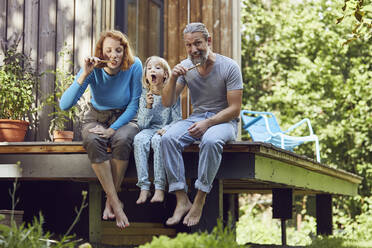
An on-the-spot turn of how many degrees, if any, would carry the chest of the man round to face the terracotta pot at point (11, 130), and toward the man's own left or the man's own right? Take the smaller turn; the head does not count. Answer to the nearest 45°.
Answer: approximately 90° to the man's own right

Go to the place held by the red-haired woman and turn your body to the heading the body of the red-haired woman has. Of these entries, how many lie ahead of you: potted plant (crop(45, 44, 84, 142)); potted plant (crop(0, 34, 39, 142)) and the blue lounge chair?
0

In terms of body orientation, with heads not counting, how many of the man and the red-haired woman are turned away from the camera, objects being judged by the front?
0

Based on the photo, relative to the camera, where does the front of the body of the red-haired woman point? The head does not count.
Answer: toward the camera

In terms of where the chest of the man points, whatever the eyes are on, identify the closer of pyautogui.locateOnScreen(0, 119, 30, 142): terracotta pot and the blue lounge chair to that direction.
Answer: the terracotta pot

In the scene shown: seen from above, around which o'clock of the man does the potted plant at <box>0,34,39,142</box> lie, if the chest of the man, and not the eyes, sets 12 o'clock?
The potted plant is roughly at 3 o'clock from the man.

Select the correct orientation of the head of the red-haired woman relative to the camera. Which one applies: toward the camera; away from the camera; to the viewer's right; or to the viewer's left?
toward the camera

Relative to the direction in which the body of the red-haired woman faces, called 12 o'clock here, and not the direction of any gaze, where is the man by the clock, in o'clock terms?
The man is roughly at 10 o'clock from the red-haired woman.

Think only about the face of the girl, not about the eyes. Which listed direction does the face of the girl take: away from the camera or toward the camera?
toward the camera

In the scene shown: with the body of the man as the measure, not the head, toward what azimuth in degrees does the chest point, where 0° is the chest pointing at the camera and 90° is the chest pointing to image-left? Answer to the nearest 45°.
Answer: approximately 45°

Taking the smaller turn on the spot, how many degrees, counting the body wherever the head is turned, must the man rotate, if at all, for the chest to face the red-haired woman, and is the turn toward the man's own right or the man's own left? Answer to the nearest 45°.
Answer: approximately 45° to the man's own right

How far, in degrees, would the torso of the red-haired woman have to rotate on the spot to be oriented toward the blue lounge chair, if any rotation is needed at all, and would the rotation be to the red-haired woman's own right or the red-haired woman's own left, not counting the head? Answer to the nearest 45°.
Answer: approximately 135° to the red-haired woman's own left

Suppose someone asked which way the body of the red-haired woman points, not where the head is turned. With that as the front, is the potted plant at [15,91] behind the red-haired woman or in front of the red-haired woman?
behind

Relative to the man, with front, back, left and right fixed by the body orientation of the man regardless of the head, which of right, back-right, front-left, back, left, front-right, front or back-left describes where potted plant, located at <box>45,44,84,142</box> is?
right

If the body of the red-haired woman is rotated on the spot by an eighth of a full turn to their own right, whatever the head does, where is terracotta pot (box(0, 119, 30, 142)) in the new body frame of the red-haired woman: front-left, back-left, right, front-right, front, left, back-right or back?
right
